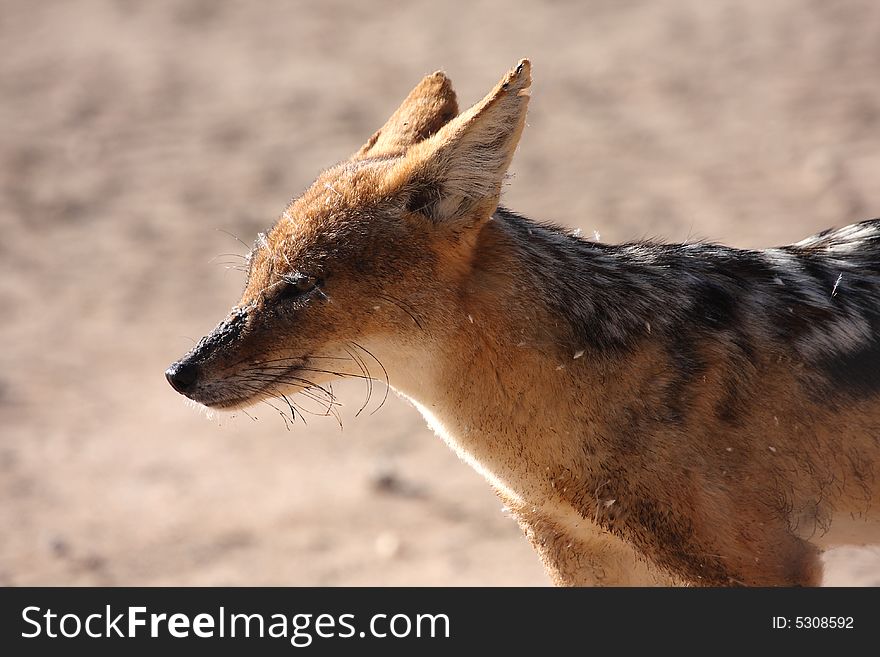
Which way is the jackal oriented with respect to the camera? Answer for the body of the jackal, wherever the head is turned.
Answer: to the viewer's left
